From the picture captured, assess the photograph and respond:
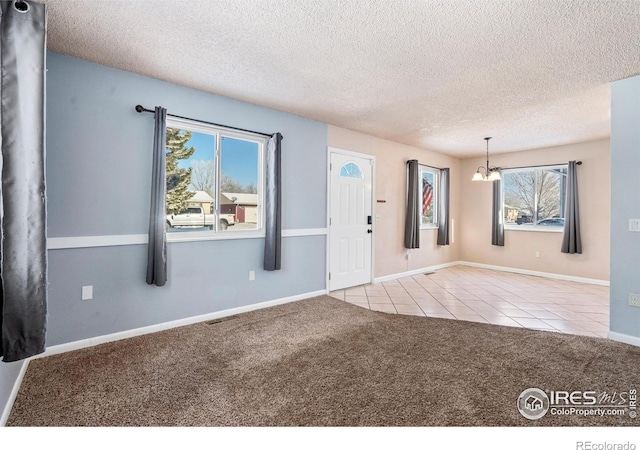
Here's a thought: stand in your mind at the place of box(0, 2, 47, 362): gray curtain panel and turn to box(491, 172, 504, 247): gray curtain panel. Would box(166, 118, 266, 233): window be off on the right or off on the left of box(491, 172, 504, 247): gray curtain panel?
left

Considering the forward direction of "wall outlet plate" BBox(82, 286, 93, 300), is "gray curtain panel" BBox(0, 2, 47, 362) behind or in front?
in front
